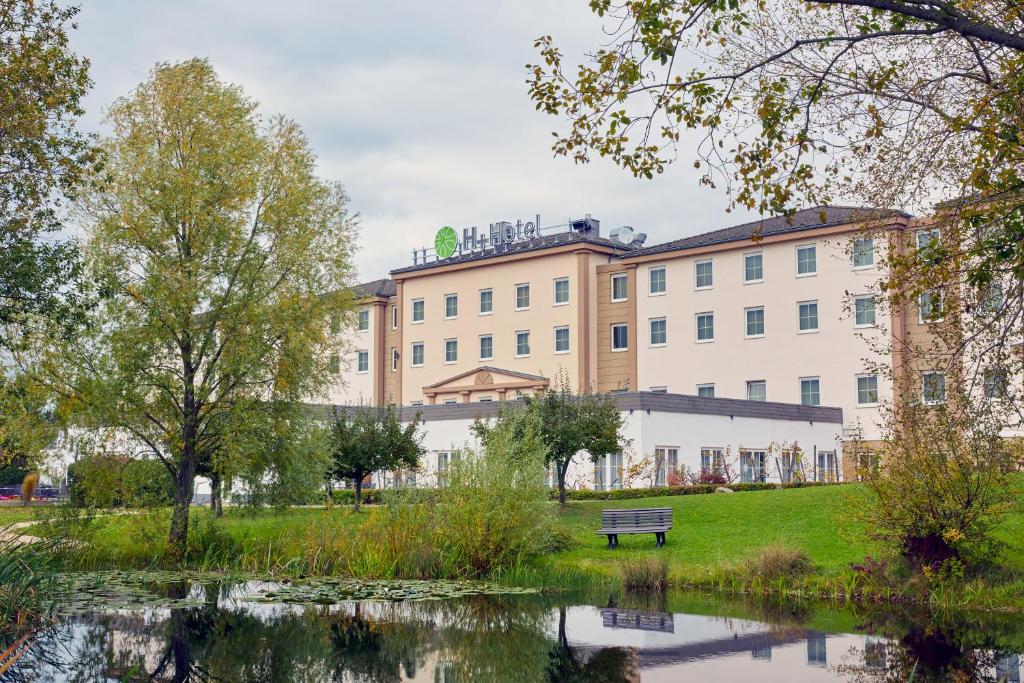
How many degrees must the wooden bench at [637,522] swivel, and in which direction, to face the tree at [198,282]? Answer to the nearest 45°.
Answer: approximately 90° to its right

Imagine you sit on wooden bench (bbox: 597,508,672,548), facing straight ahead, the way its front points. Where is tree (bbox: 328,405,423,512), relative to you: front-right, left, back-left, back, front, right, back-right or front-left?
back-right

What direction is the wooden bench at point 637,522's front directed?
toward the camera
